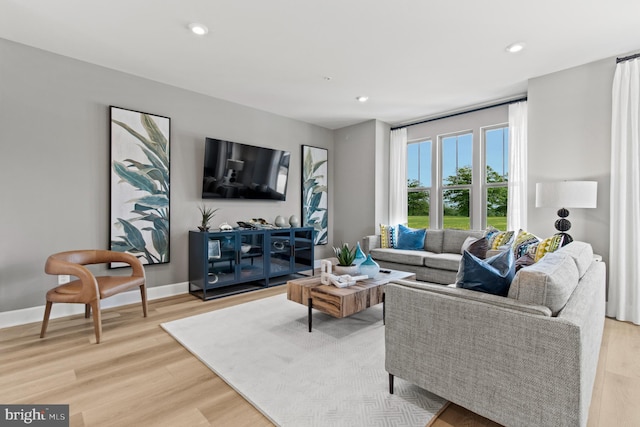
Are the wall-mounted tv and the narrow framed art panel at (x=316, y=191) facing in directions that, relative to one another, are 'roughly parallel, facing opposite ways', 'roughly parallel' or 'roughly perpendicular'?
roughly parallel

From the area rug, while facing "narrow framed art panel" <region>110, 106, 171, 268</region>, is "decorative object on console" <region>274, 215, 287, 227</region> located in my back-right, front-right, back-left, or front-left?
front-right

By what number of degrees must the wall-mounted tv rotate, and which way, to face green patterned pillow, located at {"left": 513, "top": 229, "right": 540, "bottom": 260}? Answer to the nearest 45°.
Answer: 0° — it already faces it

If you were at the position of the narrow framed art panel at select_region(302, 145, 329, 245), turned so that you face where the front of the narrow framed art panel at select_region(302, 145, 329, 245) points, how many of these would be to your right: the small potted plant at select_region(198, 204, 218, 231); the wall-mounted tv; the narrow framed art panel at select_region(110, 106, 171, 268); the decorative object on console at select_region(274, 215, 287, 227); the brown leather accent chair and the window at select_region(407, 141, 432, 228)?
5

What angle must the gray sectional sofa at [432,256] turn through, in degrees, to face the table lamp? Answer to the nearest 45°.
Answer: approximately 90° to its left

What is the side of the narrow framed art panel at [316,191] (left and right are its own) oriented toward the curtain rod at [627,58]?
front

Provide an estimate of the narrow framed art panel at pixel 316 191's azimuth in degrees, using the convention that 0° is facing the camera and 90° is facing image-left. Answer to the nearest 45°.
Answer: approximately 315°

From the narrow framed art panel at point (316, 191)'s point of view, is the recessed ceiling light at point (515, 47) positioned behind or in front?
in front

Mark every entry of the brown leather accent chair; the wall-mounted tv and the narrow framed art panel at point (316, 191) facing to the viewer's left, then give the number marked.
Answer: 0

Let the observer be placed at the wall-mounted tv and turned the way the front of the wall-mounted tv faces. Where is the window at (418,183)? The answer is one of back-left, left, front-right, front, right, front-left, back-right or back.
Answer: front-left

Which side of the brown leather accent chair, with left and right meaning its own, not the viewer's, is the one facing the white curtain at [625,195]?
front

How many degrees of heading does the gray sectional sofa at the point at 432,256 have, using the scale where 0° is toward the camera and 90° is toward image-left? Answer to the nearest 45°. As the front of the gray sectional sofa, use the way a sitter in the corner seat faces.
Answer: approximately 45°

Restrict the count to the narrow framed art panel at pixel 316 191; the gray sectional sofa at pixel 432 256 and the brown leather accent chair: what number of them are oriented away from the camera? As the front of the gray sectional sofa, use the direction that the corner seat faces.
0

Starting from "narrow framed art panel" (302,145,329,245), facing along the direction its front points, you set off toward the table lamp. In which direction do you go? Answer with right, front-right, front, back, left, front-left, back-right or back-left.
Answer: front

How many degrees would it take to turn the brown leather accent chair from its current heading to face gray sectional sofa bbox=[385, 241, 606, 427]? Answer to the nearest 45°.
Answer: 0° — it already faces it

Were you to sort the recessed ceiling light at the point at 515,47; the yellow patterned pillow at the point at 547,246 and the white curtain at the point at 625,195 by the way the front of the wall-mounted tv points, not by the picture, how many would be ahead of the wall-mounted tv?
3
